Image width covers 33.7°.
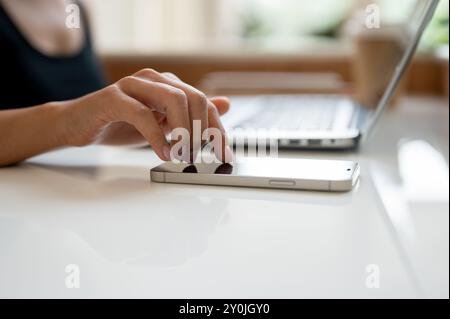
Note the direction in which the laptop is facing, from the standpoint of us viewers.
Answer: facing to the left of the viewer
